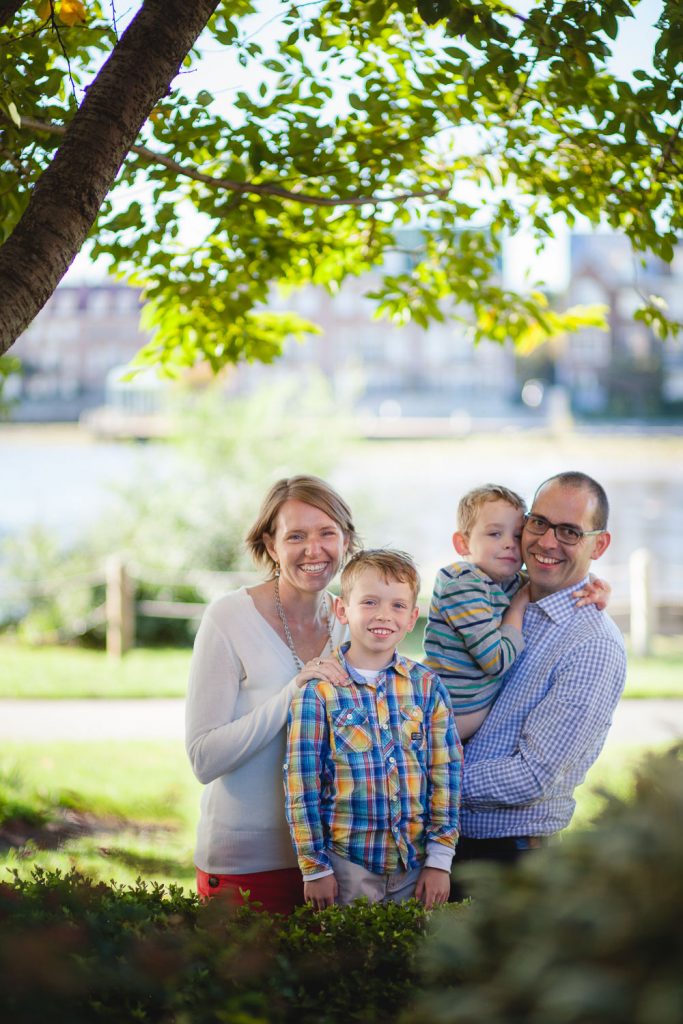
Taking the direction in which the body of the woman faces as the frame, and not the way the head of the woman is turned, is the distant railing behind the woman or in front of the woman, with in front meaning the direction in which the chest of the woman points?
behind

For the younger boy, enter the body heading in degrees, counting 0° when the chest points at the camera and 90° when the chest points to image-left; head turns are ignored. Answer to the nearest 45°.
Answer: approximately 315°

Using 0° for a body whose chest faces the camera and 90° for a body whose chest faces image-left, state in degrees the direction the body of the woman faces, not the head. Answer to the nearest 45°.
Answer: approximately 315°

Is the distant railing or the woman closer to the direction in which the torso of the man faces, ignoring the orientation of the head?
the woman

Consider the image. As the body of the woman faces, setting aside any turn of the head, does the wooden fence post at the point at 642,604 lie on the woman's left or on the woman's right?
on the woman's left

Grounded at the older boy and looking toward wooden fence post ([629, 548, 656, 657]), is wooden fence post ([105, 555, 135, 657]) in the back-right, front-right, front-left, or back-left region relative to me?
front-left

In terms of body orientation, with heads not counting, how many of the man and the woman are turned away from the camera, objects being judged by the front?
0

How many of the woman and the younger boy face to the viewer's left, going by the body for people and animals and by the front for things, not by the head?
0

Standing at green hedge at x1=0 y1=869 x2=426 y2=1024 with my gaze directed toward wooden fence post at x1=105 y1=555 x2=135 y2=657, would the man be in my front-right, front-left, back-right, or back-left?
front-right

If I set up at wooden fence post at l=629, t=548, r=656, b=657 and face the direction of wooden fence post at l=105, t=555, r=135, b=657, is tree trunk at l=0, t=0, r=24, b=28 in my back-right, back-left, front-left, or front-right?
front-left

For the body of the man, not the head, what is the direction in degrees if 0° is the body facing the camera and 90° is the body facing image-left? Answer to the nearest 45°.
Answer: approximately 45°

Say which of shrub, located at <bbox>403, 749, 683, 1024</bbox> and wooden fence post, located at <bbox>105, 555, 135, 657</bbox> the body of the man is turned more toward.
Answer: the shrub
